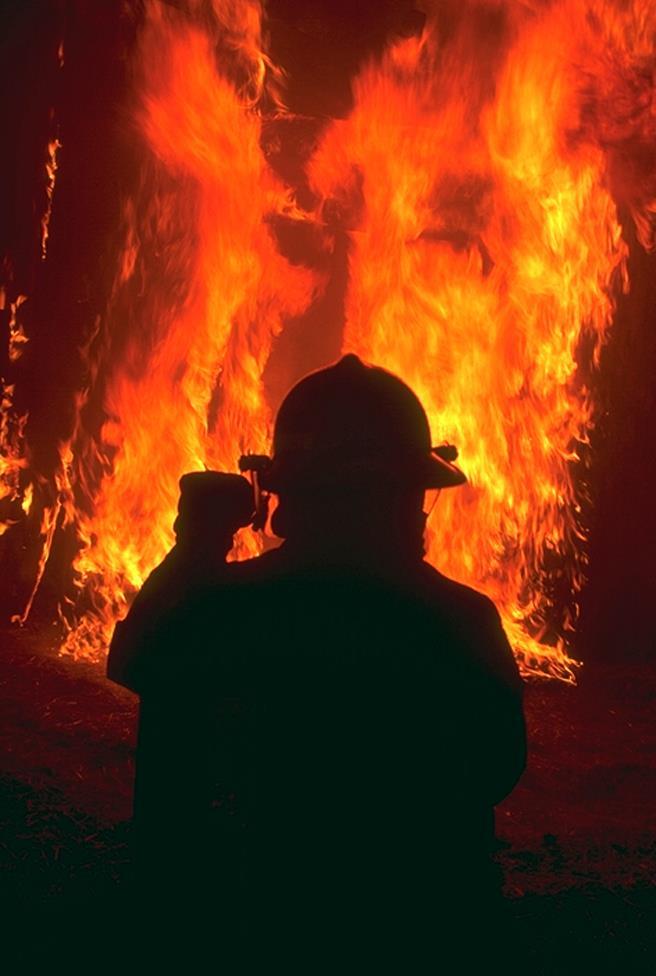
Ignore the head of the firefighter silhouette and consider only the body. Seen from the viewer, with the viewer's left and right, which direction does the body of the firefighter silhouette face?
facing away from the viewer

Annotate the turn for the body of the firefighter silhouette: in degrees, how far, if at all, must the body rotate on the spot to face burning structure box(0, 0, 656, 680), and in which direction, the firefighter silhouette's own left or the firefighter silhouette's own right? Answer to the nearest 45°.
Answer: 0° — they already face it
